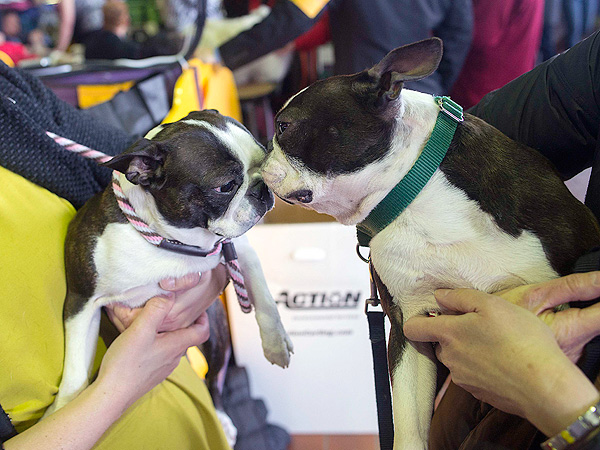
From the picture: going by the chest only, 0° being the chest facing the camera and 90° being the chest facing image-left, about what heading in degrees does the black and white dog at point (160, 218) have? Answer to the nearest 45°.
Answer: approximately 315°

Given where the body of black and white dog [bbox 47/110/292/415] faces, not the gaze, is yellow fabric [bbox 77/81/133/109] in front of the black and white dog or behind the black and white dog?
behind
